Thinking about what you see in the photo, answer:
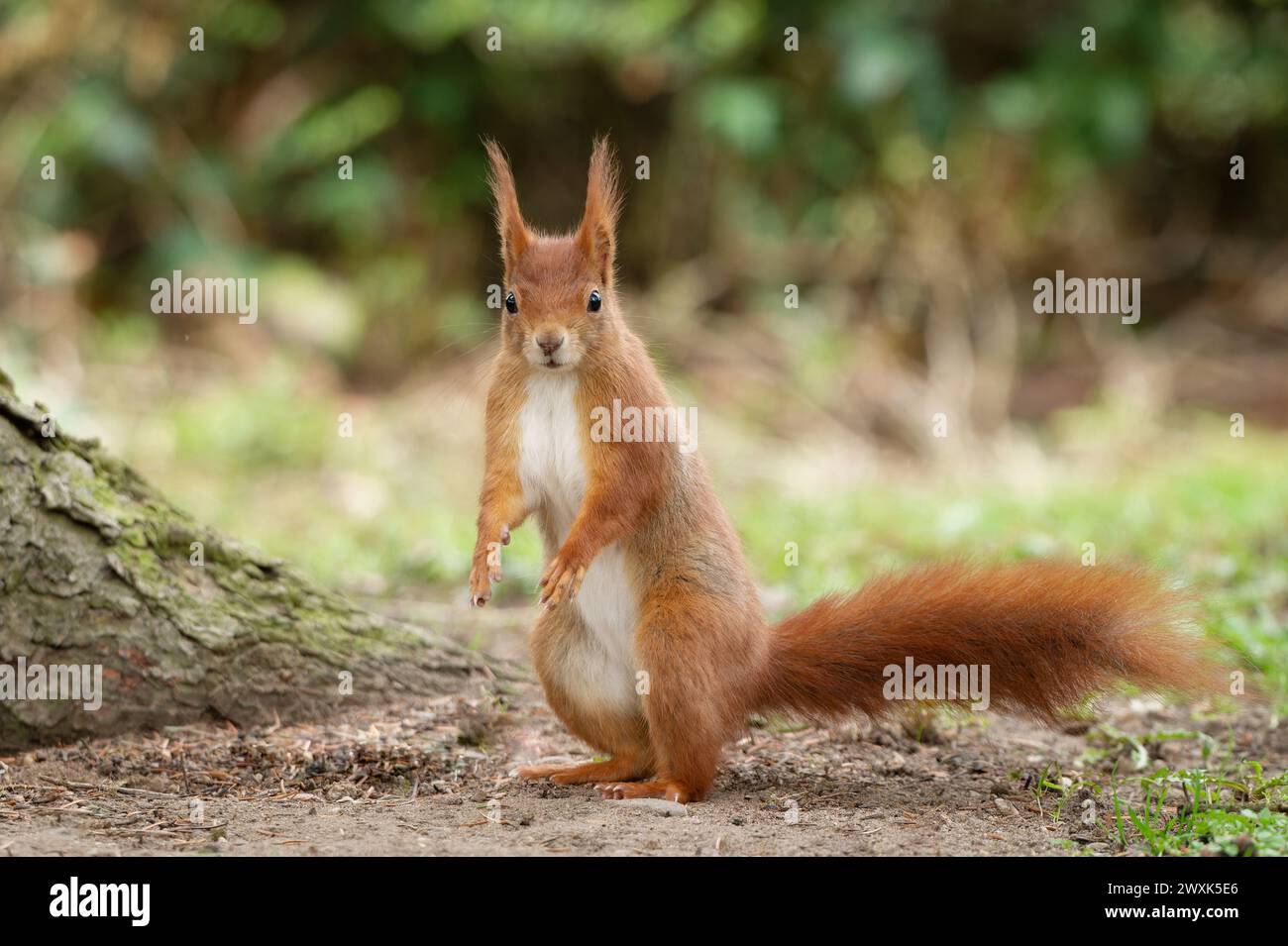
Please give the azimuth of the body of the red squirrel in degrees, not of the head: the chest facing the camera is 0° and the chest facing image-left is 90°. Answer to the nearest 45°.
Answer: approximately 45°
